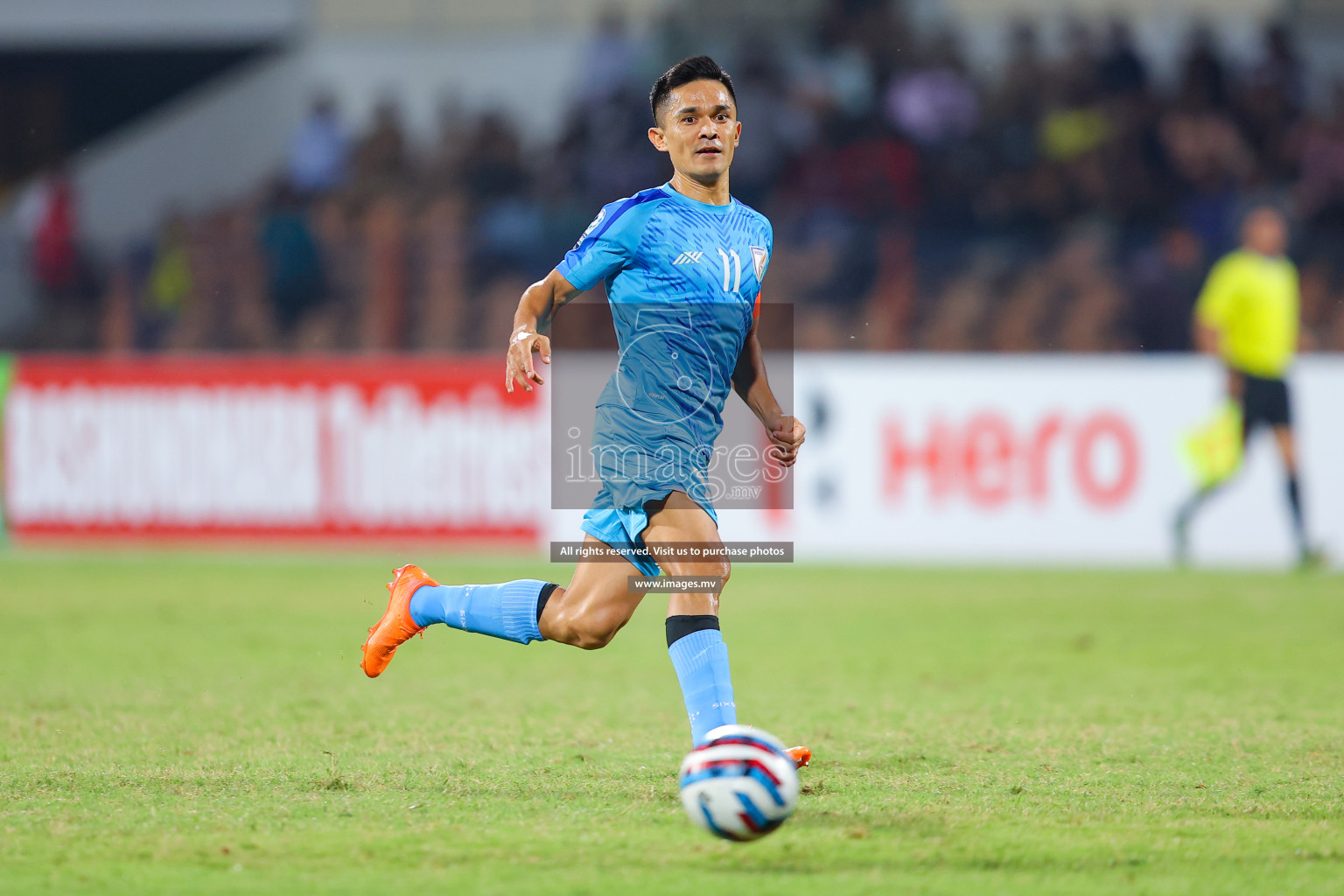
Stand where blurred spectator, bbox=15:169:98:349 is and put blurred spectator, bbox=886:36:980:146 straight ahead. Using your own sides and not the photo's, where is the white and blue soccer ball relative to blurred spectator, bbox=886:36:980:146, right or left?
right

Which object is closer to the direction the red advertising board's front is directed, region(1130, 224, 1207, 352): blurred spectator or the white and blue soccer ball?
the white and blue soccer ball

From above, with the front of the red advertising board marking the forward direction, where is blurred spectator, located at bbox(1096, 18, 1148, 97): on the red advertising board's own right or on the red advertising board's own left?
on the red advertising board's own left

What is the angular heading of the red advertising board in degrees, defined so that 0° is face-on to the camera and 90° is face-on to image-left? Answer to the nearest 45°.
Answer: approximately 0°

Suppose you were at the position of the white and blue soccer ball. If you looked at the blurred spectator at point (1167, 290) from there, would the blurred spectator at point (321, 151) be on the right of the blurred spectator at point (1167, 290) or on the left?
left

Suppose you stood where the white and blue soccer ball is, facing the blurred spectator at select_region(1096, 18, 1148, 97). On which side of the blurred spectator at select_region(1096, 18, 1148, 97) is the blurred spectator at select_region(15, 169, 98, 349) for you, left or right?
left

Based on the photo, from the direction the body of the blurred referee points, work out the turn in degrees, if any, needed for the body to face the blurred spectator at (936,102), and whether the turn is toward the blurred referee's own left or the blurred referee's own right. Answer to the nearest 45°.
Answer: approximately 180°

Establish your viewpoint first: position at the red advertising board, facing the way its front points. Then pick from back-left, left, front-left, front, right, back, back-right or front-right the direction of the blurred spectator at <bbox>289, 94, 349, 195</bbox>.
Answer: back
